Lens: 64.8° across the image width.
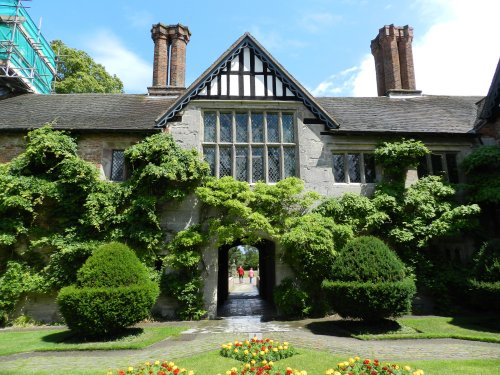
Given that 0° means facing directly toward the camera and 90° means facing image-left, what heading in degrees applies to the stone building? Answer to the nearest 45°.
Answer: approximately 0°

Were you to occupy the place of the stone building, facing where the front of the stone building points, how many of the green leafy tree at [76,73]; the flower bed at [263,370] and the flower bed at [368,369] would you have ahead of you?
2

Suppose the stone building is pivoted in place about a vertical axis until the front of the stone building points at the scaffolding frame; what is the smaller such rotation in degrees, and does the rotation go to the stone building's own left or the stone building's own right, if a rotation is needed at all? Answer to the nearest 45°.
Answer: approximately 90° to the stone building's own right

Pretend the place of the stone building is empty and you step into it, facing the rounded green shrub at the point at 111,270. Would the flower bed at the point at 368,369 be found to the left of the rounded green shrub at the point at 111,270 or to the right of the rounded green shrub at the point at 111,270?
left

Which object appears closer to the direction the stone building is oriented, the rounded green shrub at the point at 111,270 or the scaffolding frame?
the rounded green shrub

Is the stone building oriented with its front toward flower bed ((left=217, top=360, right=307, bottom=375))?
yes
